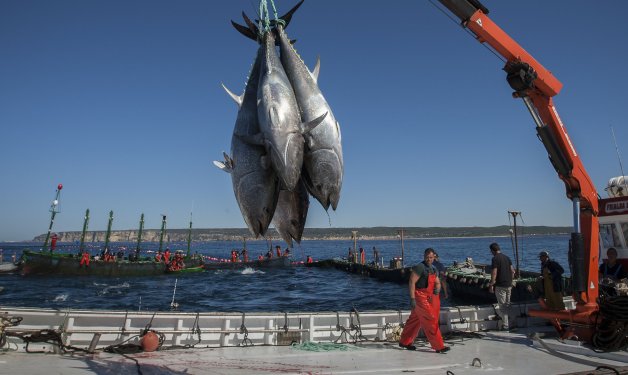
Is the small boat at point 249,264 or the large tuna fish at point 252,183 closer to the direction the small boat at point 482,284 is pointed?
the small boat

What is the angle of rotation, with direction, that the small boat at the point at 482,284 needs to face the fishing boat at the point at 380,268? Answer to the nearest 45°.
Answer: approximately 45° to its right

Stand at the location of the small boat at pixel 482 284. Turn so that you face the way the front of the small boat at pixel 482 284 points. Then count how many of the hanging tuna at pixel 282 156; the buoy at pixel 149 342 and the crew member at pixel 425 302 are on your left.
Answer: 3

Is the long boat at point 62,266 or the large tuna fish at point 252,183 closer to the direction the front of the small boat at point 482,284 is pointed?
the long boat

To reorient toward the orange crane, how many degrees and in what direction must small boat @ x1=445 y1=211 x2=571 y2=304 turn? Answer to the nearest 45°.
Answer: approximately 90° to its left
